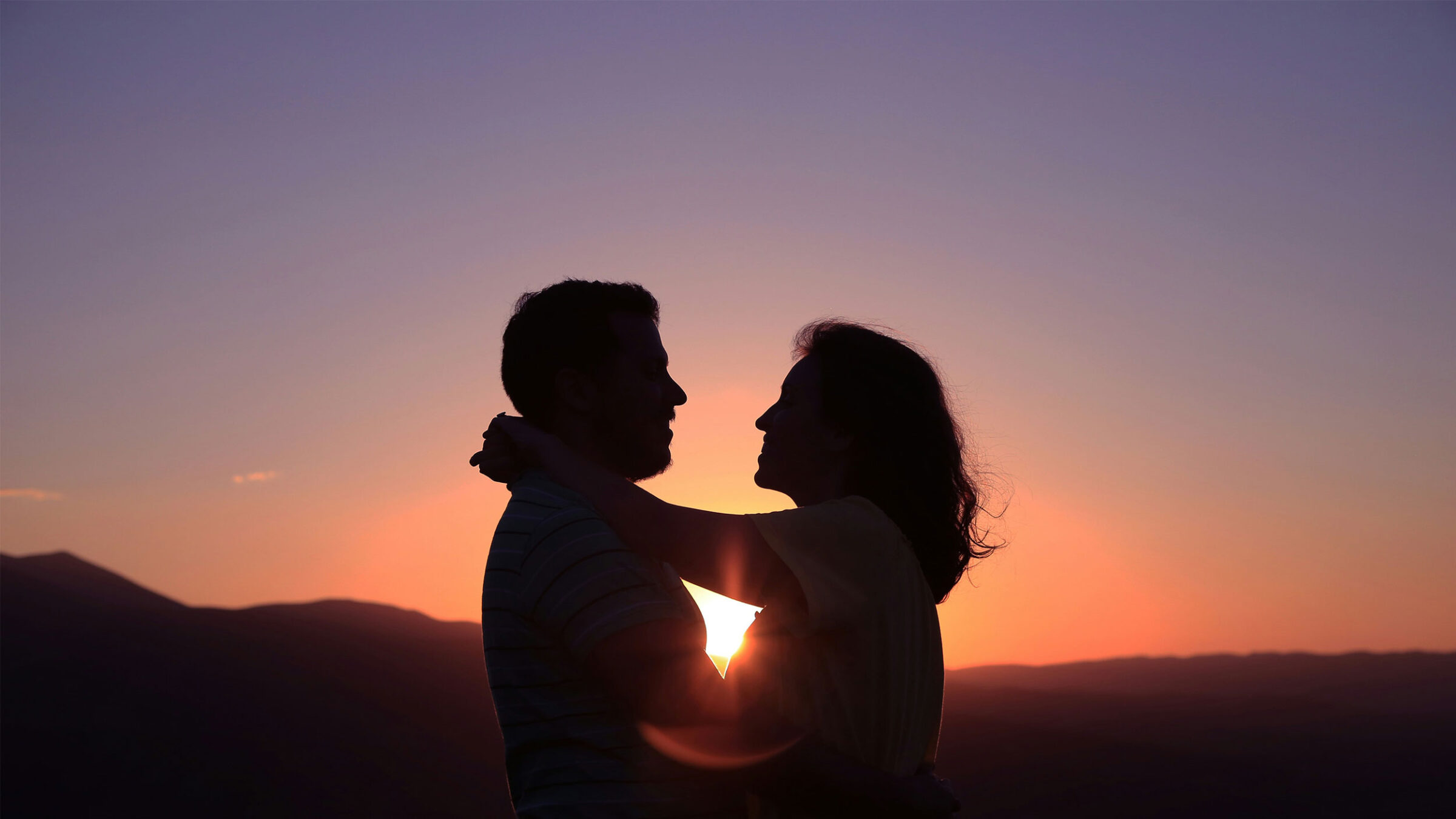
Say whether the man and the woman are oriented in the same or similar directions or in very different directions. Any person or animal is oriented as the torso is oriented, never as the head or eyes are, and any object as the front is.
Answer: very different directions

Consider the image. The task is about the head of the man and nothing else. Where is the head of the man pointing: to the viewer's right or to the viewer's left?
to the viewer's right

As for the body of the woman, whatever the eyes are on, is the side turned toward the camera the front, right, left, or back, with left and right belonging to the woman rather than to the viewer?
left

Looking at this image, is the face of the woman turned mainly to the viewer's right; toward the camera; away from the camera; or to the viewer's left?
to the viewer's left

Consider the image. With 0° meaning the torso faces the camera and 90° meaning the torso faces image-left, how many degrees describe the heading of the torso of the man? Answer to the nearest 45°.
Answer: approximately 270°

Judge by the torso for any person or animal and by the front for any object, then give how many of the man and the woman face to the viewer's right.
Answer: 1
